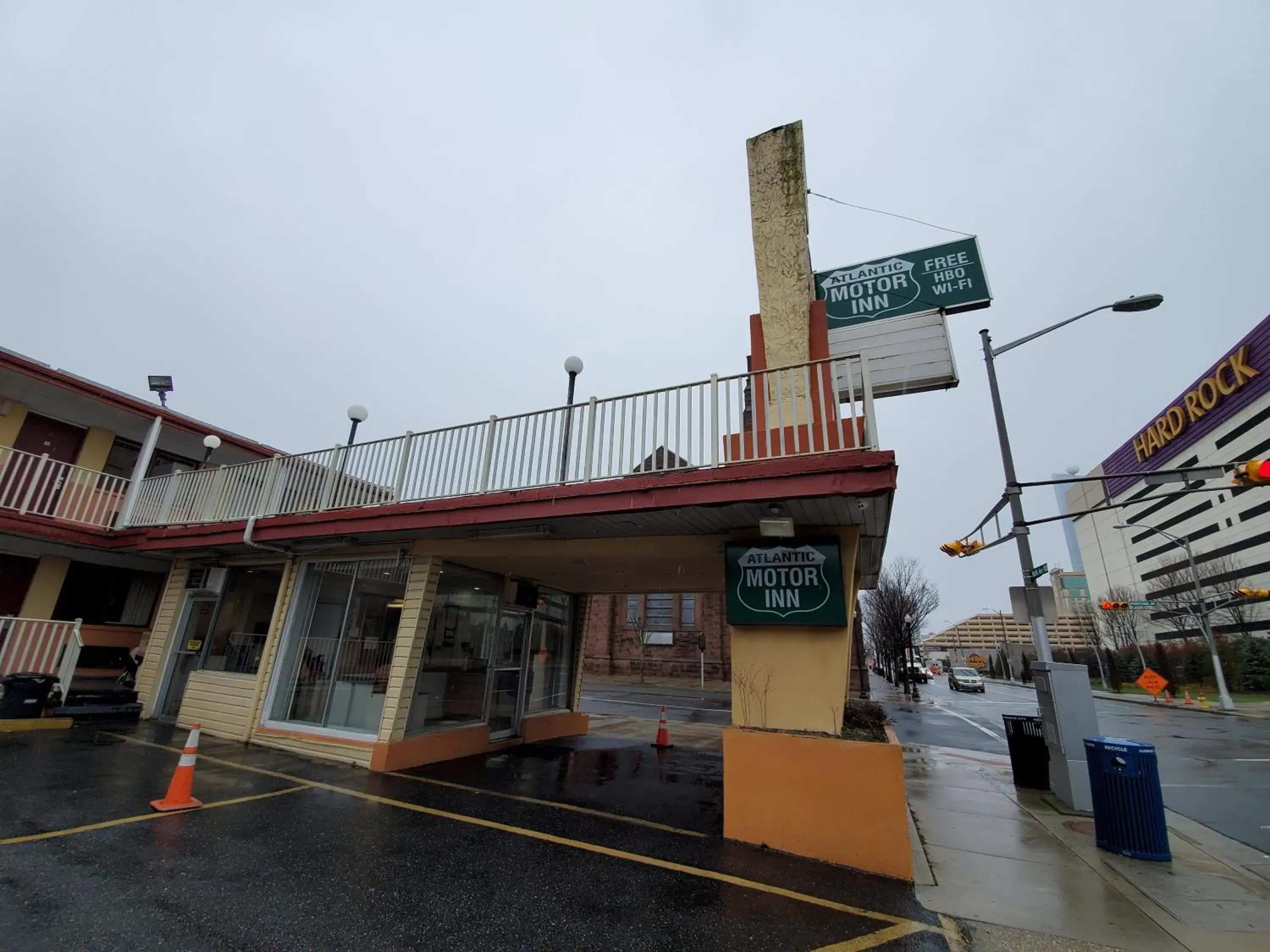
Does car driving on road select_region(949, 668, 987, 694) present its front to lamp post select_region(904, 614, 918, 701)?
no

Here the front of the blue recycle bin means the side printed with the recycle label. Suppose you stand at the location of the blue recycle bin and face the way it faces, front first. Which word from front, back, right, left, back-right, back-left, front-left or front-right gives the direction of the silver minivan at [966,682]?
back

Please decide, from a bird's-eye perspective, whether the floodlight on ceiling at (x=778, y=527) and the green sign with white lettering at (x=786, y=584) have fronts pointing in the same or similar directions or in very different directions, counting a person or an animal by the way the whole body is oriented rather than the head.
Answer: same or similar directions

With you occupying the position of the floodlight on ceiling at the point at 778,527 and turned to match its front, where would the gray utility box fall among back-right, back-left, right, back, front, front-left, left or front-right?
back-left

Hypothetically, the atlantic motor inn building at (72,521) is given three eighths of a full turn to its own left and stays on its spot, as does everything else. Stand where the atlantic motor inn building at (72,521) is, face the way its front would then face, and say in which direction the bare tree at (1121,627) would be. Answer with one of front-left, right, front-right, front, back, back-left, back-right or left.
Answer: right

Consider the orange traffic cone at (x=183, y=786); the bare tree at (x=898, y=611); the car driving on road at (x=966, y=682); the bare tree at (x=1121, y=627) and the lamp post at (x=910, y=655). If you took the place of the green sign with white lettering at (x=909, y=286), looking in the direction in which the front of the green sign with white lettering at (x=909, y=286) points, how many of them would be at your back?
4

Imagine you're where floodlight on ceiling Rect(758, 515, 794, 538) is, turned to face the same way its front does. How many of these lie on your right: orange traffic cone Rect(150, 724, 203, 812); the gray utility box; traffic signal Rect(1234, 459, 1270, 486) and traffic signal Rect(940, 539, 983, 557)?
1

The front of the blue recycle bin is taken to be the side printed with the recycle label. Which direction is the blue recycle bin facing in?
toward the camera

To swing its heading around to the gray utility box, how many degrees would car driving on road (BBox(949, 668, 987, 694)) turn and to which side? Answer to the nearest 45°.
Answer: approximately 45° to its right

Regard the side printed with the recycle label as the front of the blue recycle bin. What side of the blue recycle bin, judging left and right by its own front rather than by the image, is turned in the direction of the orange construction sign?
back

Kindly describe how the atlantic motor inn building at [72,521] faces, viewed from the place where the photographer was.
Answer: facing the viewer and to the right of the viewer

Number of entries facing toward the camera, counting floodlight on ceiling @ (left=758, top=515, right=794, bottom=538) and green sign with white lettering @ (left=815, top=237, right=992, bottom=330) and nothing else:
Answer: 2

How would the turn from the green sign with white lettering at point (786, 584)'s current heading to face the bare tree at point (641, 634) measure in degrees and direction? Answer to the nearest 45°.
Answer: approximately 180°

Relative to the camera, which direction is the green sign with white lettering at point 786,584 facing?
toward the camera

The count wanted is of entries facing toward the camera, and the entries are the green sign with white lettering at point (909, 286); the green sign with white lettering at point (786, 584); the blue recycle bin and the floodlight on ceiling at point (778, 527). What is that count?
4

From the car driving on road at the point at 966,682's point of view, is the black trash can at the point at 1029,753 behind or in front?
in front

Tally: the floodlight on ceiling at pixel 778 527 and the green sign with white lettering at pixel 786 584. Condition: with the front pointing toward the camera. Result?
2

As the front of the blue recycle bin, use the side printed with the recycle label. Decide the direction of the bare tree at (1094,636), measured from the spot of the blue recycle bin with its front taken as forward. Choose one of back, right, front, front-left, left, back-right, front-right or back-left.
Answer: back
